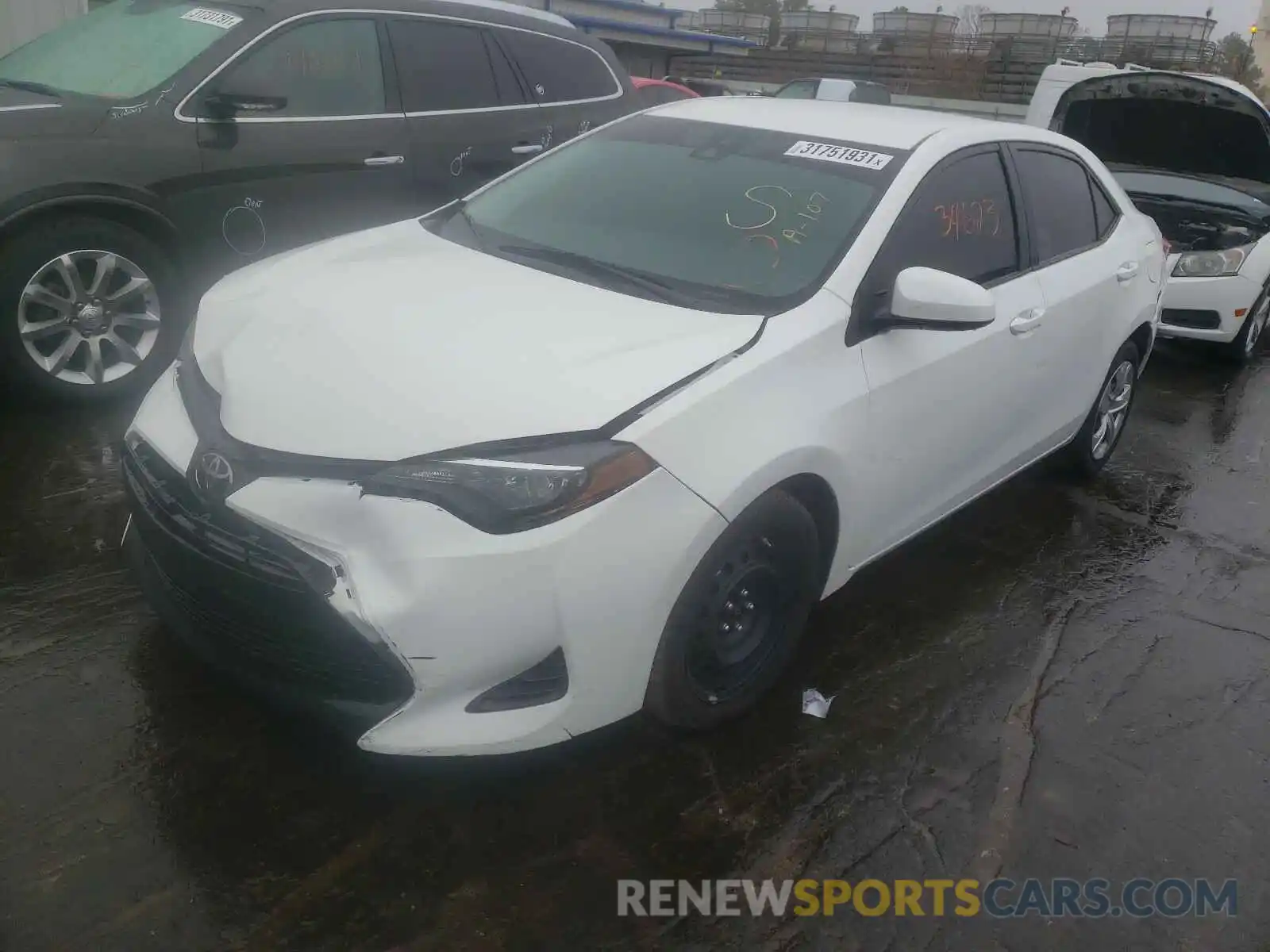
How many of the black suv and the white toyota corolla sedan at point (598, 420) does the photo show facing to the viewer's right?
0

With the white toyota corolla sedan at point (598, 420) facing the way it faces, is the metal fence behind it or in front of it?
behind

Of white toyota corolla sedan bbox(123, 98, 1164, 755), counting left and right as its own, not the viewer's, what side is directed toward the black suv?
right

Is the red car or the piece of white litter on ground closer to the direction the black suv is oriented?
the piece of white litter on ground

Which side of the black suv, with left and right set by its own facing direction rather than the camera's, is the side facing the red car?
back

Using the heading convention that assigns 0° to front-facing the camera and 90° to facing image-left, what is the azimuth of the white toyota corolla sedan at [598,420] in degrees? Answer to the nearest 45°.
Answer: approximately 45°

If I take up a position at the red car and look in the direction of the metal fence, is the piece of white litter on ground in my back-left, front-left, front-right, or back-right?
back-right

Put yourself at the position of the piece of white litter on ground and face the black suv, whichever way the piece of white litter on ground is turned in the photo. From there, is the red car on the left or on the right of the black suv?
right

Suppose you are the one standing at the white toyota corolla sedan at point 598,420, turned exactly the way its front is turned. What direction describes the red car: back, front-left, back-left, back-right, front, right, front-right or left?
back-right
